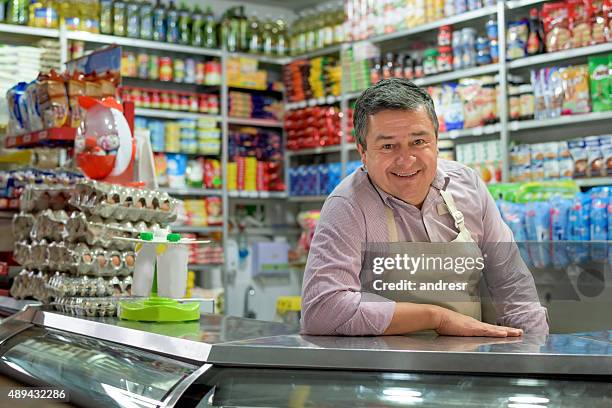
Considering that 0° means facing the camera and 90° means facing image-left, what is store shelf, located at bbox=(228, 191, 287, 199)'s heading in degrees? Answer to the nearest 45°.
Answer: approximately 0°

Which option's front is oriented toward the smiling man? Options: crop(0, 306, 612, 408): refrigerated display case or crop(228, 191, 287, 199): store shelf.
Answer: the store shelf

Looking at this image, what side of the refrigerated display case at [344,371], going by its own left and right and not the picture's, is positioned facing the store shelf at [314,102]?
back

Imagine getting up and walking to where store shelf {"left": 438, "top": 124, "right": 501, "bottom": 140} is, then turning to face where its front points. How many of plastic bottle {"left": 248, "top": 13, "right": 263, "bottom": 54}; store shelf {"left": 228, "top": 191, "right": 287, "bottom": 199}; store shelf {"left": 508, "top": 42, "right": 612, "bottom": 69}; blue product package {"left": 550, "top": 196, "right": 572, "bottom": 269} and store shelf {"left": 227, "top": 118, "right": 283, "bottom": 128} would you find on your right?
3

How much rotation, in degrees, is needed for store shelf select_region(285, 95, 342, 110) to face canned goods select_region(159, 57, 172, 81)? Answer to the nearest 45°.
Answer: approximately 45° to its right

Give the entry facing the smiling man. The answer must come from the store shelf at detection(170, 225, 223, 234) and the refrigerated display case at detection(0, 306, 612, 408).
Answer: the store shelf
